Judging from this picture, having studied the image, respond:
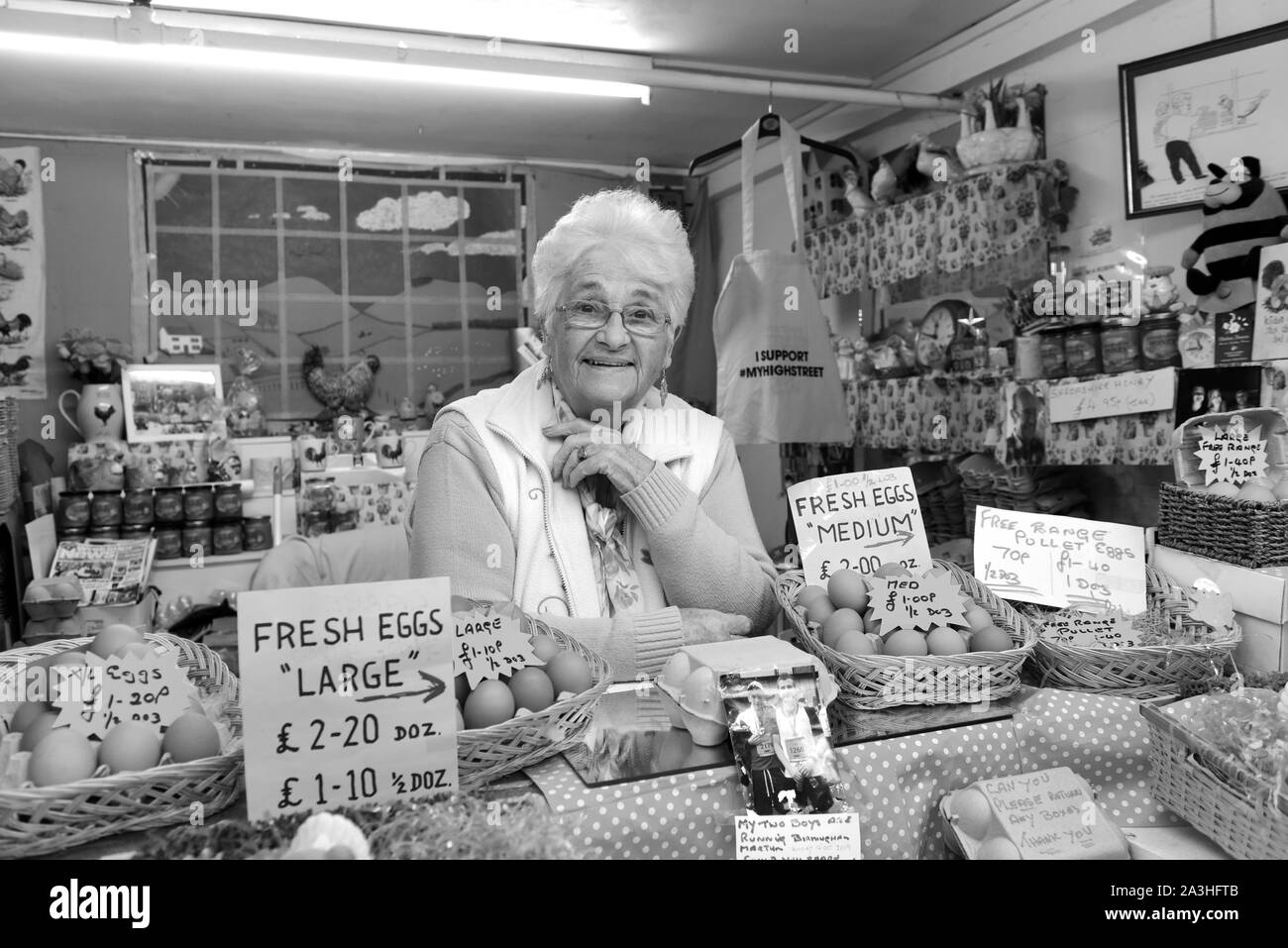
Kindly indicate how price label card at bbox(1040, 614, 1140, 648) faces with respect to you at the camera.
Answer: facing the viewer

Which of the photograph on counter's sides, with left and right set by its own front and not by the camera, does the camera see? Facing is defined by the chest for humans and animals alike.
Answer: front

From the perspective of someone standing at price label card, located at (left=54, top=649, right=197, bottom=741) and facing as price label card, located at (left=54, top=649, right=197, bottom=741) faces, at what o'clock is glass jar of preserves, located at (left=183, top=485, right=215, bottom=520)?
The glass jar of preserves is roughly at 6 o'clock from the price label card.

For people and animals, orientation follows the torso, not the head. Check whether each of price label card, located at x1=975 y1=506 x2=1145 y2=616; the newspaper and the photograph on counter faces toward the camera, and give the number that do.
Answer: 3

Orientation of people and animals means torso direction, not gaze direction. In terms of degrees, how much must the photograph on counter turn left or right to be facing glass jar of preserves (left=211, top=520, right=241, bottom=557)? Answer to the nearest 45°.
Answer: approximately 135° to its right

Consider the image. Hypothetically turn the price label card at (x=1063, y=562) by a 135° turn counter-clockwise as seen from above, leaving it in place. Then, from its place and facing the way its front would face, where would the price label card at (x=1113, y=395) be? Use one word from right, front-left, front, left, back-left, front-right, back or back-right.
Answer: front-left

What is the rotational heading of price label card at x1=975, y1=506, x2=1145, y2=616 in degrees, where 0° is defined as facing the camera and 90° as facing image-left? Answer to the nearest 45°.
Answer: approximately 0°

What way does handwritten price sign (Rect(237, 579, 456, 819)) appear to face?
toward the camera

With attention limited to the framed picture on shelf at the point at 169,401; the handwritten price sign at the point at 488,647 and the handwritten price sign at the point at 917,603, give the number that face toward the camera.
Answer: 3
